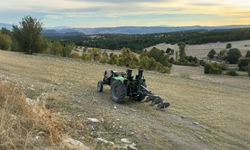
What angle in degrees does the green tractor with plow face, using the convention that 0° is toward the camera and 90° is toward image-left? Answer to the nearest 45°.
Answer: approximately 135°

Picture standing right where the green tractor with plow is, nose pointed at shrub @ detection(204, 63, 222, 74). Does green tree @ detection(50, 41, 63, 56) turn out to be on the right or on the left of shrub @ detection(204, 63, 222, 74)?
left

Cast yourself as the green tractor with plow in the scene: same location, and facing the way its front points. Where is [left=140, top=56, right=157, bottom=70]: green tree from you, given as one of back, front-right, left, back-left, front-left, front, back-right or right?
front-right

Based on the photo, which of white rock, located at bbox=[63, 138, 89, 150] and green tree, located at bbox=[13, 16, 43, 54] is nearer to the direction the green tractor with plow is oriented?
the green tree

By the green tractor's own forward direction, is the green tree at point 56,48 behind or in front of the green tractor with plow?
in front

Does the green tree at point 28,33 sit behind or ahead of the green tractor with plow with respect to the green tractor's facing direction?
ahead
